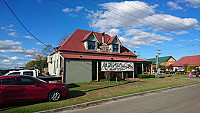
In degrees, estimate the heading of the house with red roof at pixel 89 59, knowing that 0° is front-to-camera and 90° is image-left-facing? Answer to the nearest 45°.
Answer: approximately 315°

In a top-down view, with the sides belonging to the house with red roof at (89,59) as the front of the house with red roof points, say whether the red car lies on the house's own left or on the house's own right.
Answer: on the house's own right
